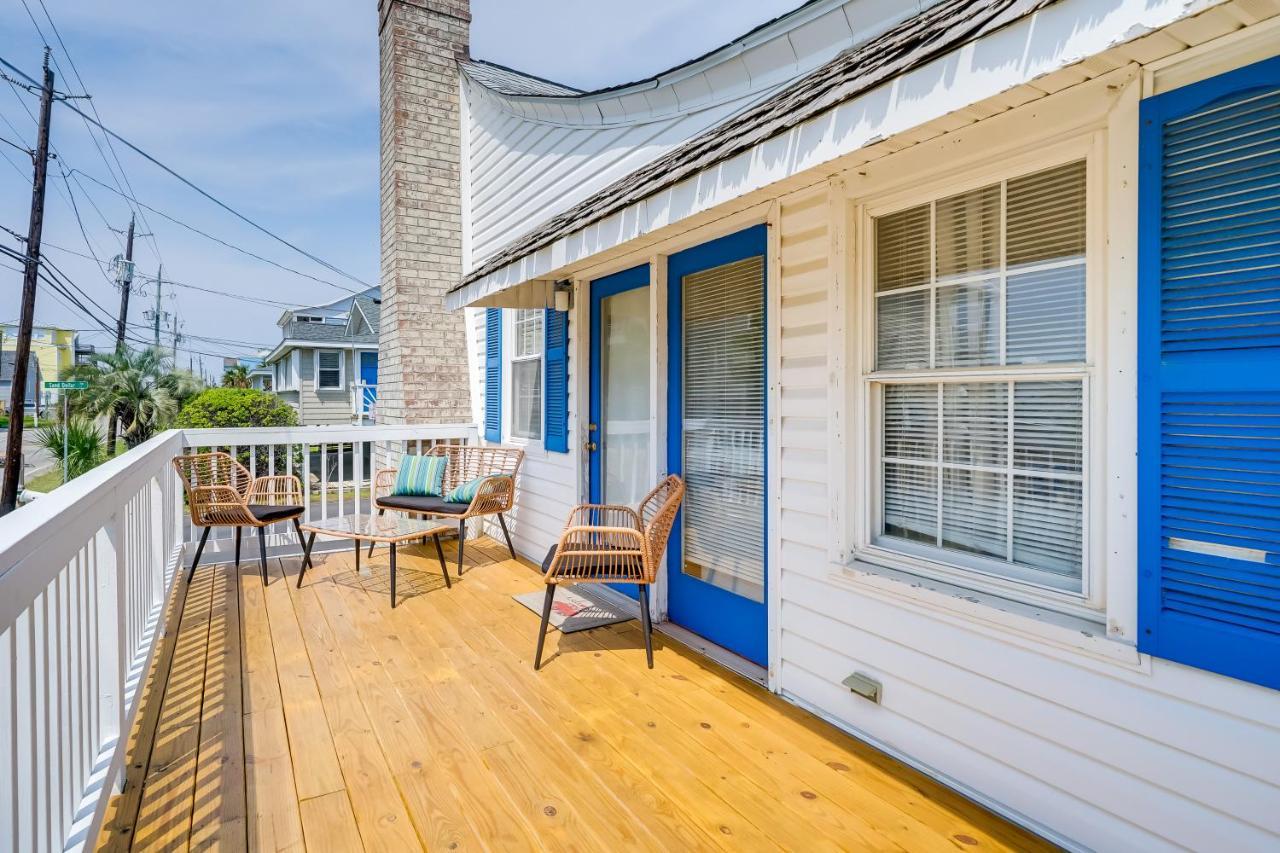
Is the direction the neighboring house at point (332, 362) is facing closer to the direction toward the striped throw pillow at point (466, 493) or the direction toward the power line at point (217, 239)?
the striped throw pillow

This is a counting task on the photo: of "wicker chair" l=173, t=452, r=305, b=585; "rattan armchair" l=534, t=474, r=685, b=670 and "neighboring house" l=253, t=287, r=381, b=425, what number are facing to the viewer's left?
1

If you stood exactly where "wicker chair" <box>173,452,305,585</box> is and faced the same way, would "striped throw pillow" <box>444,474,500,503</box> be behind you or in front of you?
in front

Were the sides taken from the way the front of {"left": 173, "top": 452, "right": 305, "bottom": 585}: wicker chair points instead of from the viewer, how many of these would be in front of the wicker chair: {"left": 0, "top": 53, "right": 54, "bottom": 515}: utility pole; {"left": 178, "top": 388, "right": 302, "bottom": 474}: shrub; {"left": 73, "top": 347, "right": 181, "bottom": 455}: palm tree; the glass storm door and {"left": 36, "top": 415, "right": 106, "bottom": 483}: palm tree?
1

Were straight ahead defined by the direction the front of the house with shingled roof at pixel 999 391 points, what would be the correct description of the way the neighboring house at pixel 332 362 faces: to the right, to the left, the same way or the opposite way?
to the left

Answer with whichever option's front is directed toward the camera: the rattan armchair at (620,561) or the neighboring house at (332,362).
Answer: the neighboring house

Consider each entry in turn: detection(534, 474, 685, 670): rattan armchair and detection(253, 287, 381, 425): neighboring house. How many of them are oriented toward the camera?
1

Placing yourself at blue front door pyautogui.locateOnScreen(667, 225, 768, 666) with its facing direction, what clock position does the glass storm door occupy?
The glass storm door is roughly at 3 o'clock from the blue front door.

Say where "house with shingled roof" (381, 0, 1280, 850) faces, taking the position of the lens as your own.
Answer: facing the viewer and to the left of the viewer

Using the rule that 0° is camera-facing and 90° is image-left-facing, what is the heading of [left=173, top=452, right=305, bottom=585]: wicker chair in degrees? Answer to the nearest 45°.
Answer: approximately 315°

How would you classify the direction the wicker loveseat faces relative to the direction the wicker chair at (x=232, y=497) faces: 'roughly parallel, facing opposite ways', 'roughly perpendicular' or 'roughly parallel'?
roughly perpendicular

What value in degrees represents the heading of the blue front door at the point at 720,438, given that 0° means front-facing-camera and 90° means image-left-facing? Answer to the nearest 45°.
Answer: approximately 45°

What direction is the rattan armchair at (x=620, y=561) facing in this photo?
to the viewer's left

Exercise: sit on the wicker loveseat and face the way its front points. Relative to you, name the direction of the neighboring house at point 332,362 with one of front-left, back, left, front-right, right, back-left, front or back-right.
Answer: back-right

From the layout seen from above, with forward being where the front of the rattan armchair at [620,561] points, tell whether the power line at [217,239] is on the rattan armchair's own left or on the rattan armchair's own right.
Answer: on the rattan armchair's own right

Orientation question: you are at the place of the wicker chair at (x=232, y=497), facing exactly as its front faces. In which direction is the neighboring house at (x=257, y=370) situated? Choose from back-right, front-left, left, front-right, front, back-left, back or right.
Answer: back-left

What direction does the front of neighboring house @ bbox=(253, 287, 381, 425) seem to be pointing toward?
toward the camera

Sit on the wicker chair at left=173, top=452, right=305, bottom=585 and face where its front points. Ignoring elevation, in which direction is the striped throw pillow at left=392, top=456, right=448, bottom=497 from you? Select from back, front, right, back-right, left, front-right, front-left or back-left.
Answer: front-left

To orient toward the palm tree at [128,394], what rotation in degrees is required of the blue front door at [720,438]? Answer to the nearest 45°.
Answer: approximately 90° to its right
